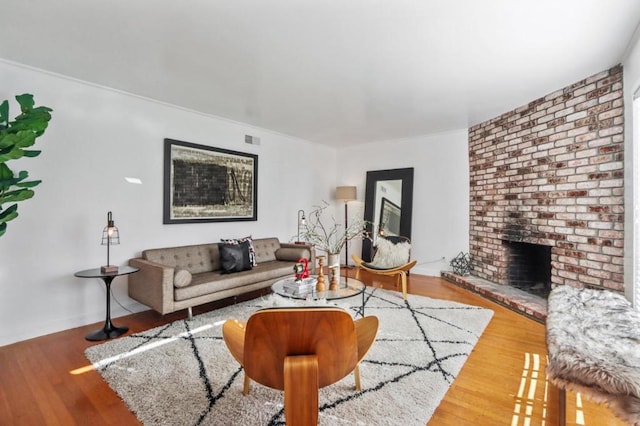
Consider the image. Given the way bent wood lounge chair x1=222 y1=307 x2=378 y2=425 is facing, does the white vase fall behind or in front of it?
in front

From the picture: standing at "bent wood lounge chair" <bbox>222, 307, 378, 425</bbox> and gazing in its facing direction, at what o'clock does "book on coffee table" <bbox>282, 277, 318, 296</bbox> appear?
The book on coffee table is roughly at 12 o'clock from the bent wood lounge chair.

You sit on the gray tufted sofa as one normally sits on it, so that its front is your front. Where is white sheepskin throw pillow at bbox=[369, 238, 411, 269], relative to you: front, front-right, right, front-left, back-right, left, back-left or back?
front-left

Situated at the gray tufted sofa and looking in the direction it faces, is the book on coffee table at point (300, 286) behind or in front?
in front

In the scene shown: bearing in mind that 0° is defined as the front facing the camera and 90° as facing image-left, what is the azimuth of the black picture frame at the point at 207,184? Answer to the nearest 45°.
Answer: approximately 315°

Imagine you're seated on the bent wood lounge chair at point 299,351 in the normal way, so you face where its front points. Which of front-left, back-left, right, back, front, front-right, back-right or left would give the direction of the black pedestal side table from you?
front-left

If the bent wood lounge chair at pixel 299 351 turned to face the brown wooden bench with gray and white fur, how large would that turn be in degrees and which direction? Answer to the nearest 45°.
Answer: approximately 90° to its right

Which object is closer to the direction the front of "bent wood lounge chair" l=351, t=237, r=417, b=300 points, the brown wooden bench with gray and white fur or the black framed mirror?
the brown wooden bench with gray and white fur

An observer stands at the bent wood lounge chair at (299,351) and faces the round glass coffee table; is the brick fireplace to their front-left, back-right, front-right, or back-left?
front-right

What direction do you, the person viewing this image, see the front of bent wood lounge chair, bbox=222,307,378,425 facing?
facing away from the viewer

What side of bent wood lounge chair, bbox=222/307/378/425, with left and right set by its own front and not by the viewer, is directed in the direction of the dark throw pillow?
front

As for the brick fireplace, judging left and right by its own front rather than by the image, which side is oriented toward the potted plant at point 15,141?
front

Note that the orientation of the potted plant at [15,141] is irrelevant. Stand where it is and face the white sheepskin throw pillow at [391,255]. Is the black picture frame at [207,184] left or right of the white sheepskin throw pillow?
left

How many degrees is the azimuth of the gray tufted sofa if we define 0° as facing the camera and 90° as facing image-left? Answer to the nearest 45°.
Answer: approximately 315°

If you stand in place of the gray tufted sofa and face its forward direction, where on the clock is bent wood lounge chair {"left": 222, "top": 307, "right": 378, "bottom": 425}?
The bent wood lounge chair is roughly at 1 o'clock from the gray tufted sofa.

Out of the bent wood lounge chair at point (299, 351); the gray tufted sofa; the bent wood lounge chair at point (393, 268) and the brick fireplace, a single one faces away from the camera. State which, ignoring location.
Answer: the bent wood lounge chair at point (299, 351)
